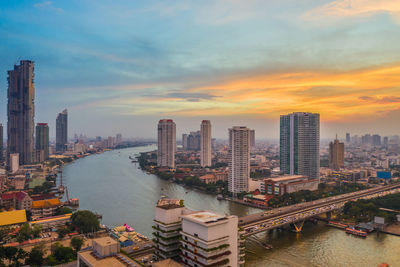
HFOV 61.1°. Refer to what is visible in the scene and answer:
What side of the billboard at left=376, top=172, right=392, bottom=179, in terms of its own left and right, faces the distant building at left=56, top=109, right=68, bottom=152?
right

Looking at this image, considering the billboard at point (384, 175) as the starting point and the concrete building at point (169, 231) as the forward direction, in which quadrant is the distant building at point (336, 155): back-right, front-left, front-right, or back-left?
back-right

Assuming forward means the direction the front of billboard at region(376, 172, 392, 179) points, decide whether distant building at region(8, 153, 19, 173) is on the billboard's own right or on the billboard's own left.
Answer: on the billboard's own right

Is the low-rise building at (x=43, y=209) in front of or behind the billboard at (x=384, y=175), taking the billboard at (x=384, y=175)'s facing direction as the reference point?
in front

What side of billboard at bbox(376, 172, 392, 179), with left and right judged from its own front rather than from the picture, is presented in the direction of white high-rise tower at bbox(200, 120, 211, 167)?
right

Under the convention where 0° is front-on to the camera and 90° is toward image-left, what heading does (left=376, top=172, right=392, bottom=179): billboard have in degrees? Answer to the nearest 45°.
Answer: approximately 0°

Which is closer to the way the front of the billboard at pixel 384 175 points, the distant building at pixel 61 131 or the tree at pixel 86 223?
the tree

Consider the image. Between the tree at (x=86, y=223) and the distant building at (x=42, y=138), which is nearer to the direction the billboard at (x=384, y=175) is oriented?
the tree

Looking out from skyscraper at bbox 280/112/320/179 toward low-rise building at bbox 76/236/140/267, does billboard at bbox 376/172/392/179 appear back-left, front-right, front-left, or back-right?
back-left

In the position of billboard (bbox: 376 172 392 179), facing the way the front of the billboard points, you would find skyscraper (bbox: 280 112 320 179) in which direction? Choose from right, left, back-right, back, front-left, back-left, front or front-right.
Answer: front-right

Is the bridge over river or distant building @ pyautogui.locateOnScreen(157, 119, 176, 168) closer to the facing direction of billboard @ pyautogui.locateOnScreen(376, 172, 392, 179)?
the bridge over river

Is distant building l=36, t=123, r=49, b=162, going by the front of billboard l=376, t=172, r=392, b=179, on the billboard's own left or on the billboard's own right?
on the billboard's own right

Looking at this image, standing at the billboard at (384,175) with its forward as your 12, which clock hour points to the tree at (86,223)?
The tree is roughly at 1 o'clock from the billboard.

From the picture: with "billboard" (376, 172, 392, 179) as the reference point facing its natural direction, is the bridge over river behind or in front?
in front

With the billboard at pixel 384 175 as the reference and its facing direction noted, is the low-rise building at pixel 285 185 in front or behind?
in front
